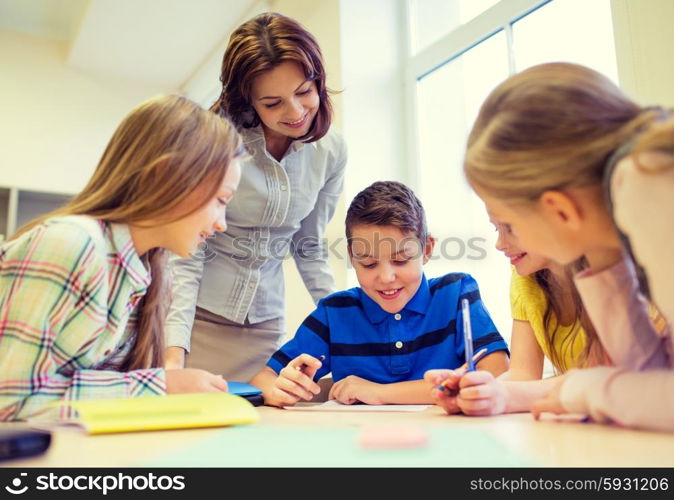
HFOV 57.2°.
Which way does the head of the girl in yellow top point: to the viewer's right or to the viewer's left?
to the viewer's left

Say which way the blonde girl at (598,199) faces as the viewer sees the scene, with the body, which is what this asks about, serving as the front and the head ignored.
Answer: to the viewer's left

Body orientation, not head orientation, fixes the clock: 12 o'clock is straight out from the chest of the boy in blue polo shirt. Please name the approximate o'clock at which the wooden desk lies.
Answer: The wooden desk is roughly at 12 o'clock from the boy in blue polo shirt.

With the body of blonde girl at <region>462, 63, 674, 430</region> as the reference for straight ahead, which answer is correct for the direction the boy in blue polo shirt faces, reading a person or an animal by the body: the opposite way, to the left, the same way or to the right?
to the left

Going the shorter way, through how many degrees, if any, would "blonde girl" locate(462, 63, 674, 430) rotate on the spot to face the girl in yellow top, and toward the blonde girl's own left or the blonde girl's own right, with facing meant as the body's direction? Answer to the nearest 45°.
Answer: approximately 90° to the blonde girl's own right

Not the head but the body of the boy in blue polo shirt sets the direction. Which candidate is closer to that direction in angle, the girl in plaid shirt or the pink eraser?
the pink eraser

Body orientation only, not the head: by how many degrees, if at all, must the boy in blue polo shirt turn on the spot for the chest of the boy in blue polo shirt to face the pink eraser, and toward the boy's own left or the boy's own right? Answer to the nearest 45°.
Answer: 0° — they already face it

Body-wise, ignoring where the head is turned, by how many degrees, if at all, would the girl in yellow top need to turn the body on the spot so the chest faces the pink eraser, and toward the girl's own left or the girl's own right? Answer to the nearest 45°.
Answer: approximately 45° to the girl's own left

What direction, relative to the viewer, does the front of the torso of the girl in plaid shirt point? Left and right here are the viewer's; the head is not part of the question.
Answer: facing to the right of the viewer
